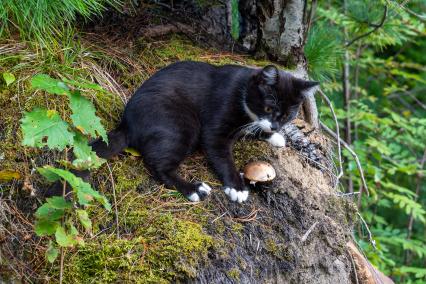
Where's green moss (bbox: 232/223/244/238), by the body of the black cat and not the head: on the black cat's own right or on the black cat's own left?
on the black cat's own right

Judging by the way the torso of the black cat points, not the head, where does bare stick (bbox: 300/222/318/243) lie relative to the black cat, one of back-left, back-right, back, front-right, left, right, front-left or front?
front-right

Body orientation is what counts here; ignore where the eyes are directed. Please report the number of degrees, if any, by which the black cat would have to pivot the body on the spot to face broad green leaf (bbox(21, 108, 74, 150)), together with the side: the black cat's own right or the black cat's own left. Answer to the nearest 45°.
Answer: approximately 135° to the black cat's own right

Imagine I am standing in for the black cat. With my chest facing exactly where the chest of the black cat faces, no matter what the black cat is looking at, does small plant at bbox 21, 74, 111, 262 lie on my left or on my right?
on my right

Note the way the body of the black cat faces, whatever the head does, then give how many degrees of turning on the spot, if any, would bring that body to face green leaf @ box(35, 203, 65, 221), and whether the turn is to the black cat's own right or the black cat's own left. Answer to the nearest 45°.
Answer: approximately 135° to the black cat's own right

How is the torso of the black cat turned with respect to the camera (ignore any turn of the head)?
to the viewer's right

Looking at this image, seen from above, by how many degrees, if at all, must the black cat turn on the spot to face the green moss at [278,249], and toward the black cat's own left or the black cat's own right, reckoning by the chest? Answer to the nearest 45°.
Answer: approximately 45° to the black cat's own right

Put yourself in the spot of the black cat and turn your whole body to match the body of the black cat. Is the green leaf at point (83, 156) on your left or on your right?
on your right

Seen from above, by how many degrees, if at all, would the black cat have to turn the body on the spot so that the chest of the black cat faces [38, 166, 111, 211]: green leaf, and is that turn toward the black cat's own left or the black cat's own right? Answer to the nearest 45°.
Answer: approximately 135° to the black cat's own right

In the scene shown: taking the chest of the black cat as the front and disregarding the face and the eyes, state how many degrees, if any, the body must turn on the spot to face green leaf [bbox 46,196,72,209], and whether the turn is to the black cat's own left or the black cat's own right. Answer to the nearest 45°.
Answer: approximately 135° to the black cat's own right

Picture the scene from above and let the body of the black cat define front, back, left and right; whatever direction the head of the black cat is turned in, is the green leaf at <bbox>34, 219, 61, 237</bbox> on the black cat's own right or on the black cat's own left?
on the black cat's own right
